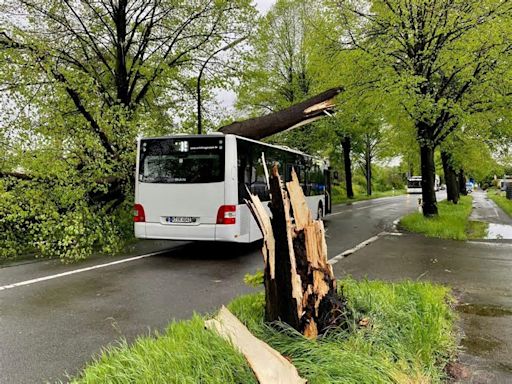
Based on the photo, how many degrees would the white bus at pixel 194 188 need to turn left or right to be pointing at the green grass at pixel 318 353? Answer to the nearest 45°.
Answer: approximately 135° to its right

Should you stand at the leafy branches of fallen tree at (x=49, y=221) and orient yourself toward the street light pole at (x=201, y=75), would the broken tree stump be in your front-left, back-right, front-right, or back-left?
back-right

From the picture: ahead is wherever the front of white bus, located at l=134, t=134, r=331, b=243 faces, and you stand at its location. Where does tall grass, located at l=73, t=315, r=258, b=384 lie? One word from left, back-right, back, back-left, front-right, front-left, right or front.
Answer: back-right

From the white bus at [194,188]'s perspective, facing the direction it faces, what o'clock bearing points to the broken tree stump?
The broken tree stump is roughly at 4 o'clock from the white bus.

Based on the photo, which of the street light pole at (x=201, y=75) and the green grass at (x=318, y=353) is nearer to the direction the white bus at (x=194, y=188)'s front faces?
the street light pole

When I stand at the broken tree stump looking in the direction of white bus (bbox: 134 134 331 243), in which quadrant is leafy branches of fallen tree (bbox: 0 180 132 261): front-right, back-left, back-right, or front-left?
front-left

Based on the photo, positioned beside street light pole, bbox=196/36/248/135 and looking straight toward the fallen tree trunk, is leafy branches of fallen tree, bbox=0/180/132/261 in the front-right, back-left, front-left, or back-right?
front-right

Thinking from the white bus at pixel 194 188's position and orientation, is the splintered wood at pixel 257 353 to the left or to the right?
on its right

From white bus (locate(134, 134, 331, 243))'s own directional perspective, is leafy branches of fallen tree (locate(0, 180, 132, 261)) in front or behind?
behind

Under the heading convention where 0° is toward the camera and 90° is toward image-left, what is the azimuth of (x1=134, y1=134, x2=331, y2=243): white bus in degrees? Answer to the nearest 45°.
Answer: approximately 225°

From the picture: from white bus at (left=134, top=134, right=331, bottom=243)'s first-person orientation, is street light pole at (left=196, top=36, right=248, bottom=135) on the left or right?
on its left

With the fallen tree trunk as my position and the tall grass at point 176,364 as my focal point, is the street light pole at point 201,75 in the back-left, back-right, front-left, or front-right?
back-right
